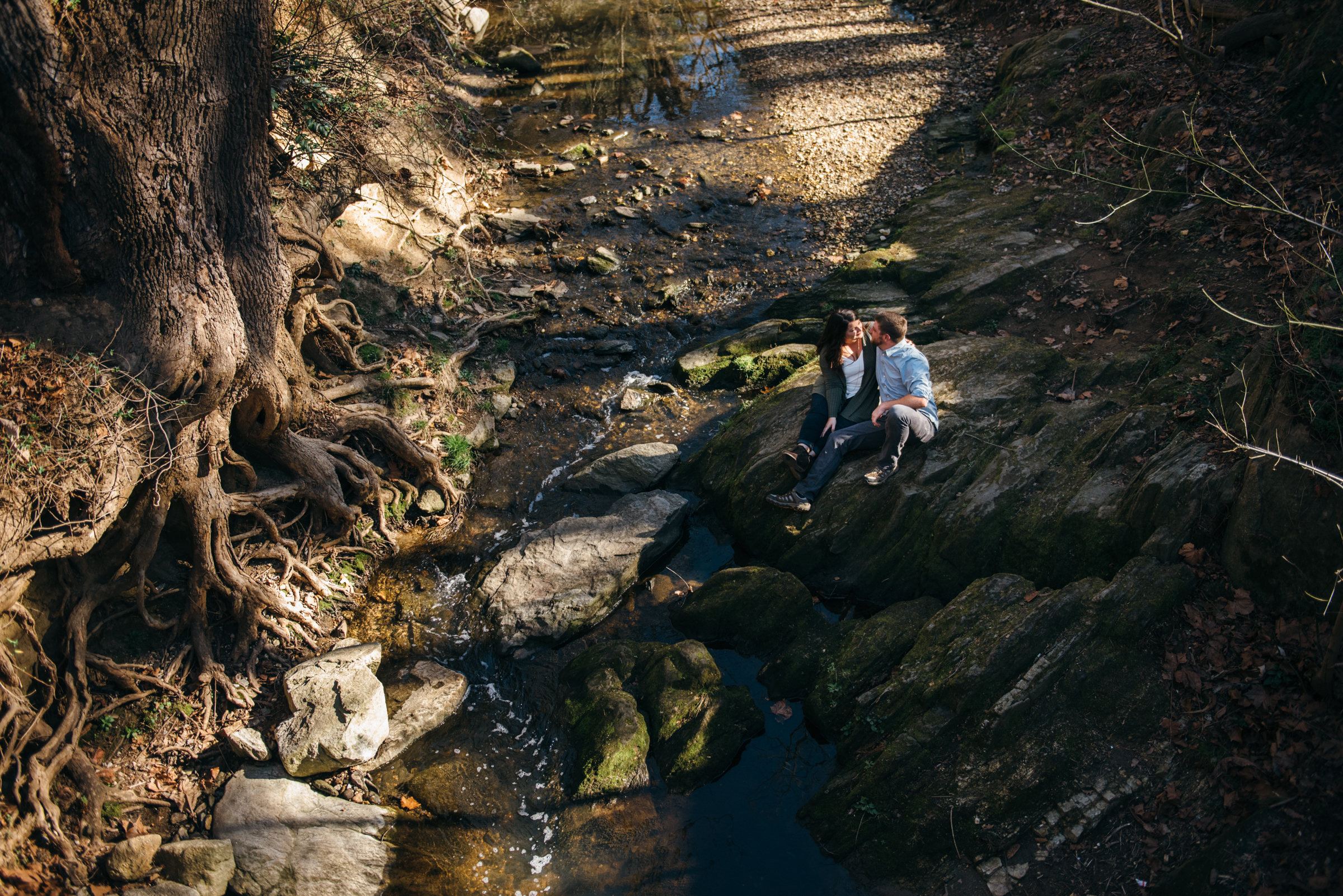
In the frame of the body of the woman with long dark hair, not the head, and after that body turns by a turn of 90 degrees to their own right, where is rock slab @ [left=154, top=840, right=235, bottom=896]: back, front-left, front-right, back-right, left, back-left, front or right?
front-left

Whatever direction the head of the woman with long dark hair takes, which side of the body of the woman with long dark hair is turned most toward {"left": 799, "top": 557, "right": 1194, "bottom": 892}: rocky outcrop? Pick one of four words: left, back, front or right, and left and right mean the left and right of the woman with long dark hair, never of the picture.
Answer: front

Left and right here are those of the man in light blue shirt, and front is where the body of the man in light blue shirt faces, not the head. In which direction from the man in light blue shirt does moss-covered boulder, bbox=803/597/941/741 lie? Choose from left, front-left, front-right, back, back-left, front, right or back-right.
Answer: front-left

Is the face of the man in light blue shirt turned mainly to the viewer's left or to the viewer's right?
to the viewer's left

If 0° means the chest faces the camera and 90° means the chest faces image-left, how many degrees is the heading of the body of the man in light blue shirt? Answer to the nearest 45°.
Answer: approximately 45°

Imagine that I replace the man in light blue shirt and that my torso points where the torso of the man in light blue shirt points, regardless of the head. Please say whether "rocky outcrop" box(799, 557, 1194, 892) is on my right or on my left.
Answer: on my left

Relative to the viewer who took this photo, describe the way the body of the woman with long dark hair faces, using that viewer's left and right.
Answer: facing the viewer

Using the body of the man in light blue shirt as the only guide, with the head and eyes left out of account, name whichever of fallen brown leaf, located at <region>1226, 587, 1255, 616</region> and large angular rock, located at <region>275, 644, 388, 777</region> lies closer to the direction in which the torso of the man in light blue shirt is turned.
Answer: the large angular rock

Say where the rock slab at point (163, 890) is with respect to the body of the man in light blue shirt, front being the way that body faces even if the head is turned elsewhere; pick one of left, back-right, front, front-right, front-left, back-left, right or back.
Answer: front

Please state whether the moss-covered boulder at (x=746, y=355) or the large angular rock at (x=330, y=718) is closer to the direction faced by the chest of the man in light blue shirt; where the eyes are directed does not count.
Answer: the large angular rock

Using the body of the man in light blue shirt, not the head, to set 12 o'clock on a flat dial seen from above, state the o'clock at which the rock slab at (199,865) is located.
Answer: The rock slab is roughly at 12 o'clock from the man in light blue shirt.

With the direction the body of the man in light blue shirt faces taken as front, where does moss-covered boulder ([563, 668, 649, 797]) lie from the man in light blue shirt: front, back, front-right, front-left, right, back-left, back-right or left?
front

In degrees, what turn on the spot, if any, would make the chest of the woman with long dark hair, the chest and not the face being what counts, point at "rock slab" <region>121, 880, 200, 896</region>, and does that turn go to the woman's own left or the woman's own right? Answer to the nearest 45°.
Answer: approximately 45° to the woman's own right

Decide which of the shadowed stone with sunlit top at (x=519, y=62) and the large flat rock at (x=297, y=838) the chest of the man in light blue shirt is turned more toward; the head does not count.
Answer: the large flat rock
